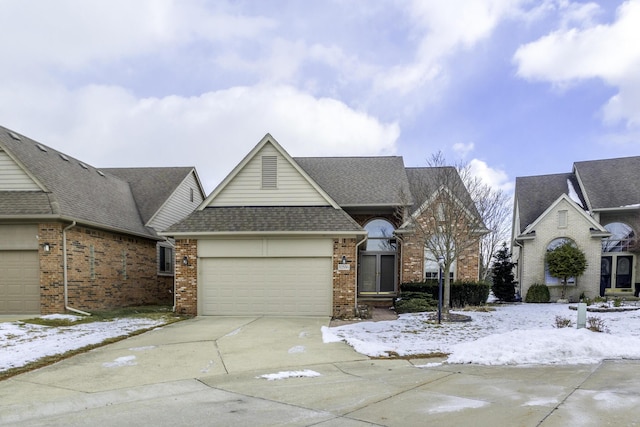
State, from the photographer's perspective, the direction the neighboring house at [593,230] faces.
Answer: facing the viewer

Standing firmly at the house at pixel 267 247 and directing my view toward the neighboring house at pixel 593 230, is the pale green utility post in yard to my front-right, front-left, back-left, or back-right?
front-right

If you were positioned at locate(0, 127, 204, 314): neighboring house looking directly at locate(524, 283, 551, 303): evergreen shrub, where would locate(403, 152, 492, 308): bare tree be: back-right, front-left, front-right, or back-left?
front-right

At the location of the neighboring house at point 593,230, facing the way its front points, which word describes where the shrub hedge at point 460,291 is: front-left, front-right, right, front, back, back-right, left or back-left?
front-right

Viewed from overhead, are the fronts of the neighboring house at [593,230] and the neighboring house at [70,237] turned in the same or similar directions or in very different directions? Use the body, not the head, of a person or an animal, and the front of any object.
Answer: same or similar directions

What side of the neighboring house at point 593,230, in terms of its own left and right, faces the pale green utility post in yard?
front

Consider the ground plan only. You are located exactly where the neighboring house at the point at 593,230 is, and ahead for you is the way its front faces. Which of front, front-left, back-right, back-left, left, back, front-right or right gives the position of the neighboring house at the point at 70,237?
front-right

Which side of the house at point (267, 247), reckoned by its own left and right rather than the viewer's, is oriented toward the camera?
front

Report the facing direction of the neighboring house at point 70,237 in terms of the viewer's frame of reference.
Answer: facing the viewer and to the left of the viewer

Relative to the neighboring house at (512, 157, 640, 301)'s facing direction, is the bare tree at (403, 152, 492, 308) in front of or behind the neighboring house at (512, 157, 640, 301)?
in front

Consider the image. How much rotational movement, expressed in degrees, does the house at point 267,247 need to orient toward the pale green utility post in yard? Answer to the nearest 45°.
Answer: approximately 45° to its left

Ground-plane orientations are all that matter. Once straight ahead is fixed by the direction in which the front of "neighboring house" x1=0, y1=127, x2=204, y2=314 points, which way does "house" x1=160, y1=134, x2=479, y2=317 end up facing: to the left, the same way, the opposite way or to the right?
the same way

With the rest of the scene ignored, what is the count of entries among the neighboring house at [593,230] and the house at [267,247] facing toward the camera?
2

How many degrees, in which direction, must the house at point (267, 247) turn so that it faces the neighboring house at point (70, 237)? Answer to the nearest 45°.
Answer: approximately 90° to its right
